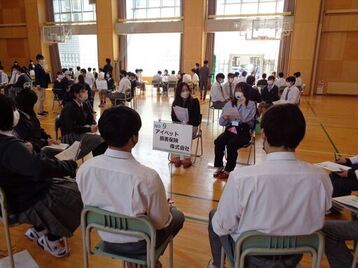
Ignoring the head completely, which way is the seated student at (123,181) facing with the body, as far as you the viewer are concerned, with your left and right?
facing away from the viewer and to the right of the viewer

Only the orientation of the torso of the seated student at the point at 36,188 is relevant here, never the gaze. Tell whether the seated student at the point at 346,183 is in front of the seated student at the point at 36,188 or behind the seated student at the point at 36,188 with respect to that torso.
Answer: in front

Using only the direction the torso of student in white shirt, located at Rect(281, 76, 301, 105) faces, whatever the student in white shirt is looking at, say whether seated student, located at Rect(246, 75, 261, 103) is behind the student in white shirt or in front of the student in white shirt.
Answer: in front

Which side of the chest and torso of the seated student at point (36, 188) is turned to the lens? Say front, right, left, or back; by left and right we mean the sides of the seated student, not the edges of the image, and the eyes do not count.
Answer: right

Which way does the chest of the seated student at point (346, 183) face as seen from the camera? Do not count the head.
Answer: to the viewer's left

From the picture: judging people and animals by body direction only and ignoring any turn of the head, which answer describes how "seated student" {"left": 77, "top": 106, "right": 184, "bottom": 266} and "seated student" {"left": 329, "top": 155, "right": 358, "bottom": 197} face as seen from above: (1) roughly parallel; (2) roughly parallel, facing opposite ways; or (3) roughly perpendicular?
roughly perpendicular

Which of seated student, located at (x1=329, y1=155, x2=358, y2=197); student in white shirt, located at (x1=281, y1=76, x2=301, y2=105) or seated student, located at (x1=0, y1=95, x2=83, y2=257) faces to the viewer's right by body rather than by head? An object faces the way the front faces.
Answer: seated student, located at (x1=0, y1=95, x2=83, y2=257)

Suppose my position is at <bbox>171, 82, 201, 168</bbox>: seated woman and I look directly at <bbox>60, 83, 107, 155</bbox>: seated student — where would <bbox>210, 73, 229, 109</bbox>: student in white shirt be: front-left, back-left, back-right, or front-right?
back-right

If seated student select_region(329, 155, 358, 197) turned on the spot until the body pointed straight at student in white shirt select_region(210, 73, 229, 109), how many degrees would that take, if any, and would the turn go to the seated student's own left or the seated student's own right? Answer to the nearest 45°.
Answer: approximately 45° to the seated student's own right
